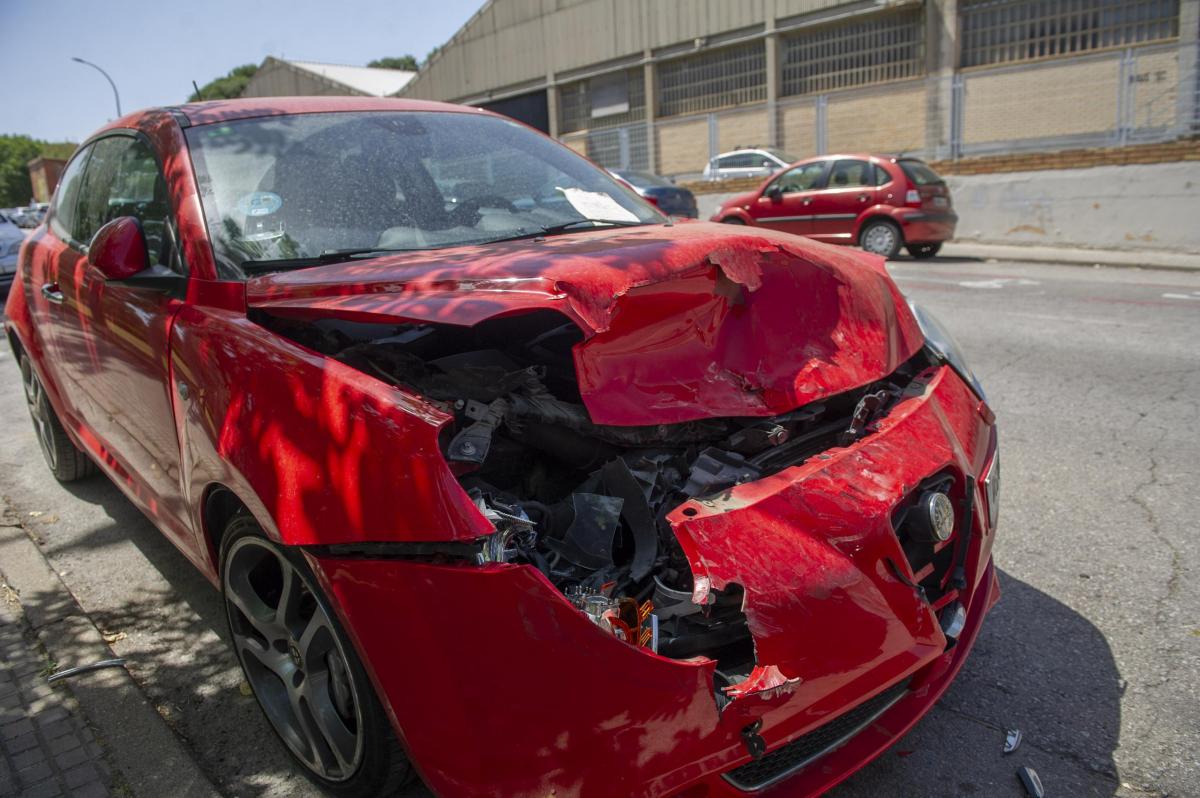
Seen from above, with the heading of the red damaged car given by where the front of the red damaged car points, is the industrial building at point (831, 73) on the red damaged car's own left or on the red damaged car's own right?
on the red damaged car's own left

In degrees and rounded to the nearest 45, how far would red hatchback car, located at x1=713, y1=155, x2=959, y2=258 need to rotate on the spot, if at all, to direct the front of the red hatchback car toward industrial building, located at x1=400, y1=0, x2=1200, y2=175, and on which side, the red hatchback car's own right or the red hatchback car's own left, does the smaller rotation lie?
approximately 45° to the red hatchback car's own right

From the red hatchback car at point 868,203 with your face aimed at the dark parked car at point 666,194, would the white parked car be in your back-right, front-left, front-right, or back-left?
front-right

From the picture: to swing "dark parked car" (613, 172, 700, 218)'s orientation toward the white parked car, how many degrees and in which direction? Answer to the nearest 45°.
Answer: approximately 45° to its right

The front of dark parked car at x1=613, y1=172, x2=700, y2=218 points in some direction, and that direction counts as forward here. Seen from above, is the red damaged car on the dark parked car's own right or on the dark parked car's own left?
on the dark parked car's own left

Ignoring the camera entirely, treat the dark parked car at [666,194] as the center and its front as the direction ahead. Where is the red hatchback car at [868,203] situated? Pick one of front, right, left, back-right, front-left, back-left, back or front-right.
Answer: back

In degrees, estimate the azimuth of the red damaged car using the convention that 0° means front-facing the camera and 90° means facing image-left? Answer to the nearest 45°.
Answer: approximately 315°

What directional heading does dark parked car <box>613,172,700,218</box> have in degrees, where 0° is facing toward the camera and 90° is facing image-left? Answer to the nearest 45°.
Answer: approximately 135°

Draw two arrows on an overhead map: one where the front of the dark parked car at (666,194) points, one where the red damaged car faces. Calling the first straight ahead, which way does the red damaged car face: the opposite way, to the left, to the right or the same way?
the opposite way

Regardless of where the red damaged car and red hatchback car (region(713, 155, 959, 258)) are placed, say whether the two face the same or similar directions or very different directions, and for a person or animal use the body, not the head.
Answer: very different directions

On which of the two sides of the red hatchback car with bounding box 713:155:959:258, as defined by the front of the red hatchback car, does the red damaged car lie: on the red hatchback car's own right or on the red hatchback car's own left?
on the red hatchback car's own left

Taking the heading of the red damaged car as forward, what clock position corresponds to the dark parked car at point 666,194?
The dark parked car is roughly at 8 o'clock from the red damaged car.

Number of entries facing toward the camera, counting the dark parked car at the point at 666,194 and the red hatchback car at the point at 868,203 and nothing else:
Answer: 0

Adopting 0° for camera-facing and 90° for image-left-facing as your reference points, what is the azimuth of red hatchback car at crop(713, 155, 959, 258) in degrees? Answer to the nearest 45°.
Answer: approximately 135°
